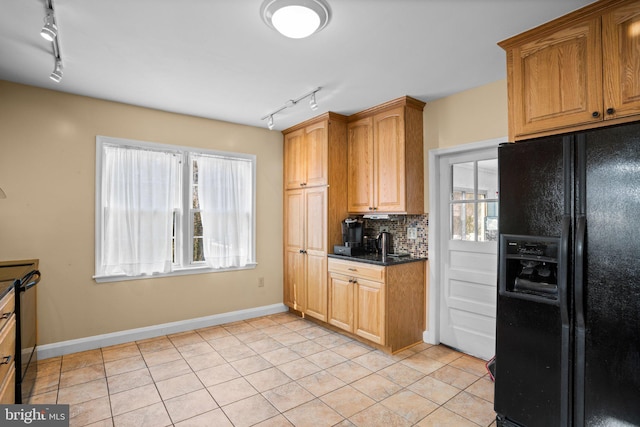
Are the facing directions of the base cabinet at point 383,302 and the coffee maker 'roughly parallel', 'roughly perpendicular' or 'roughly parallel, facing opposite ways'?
roughly parallel

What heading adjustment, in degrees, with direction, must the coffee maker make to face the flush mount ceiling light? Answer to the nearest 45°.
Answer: approximately 45° to its left

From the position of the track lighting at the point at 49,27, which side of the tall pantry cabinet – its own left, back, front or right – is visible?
front

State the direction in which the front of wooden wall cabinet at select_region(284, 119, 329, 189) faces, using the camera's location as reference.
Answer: facing the viewer and to the left of the viewer

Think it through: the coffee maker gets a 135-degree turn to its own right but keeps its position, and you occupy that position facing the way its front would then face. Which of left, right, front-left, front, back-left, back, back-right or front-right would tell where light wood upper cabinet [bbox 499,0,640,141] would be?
back-right

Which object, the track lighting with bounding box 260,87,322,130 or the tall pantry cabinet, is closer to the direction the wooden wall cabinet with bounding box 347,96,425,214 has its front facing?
the track lighting

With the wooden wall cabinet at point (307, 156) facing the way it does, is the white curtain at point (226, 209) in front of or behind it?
in front

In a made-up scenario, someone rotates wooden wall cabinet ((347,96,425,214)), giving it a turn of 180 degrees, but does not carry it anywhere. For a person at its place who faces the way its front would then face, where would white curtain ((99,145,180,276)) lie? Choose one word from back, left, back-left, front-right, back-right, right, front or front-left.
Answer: back-left

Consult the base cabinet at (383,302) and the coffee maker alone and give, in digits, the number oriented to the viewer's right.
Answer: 0
